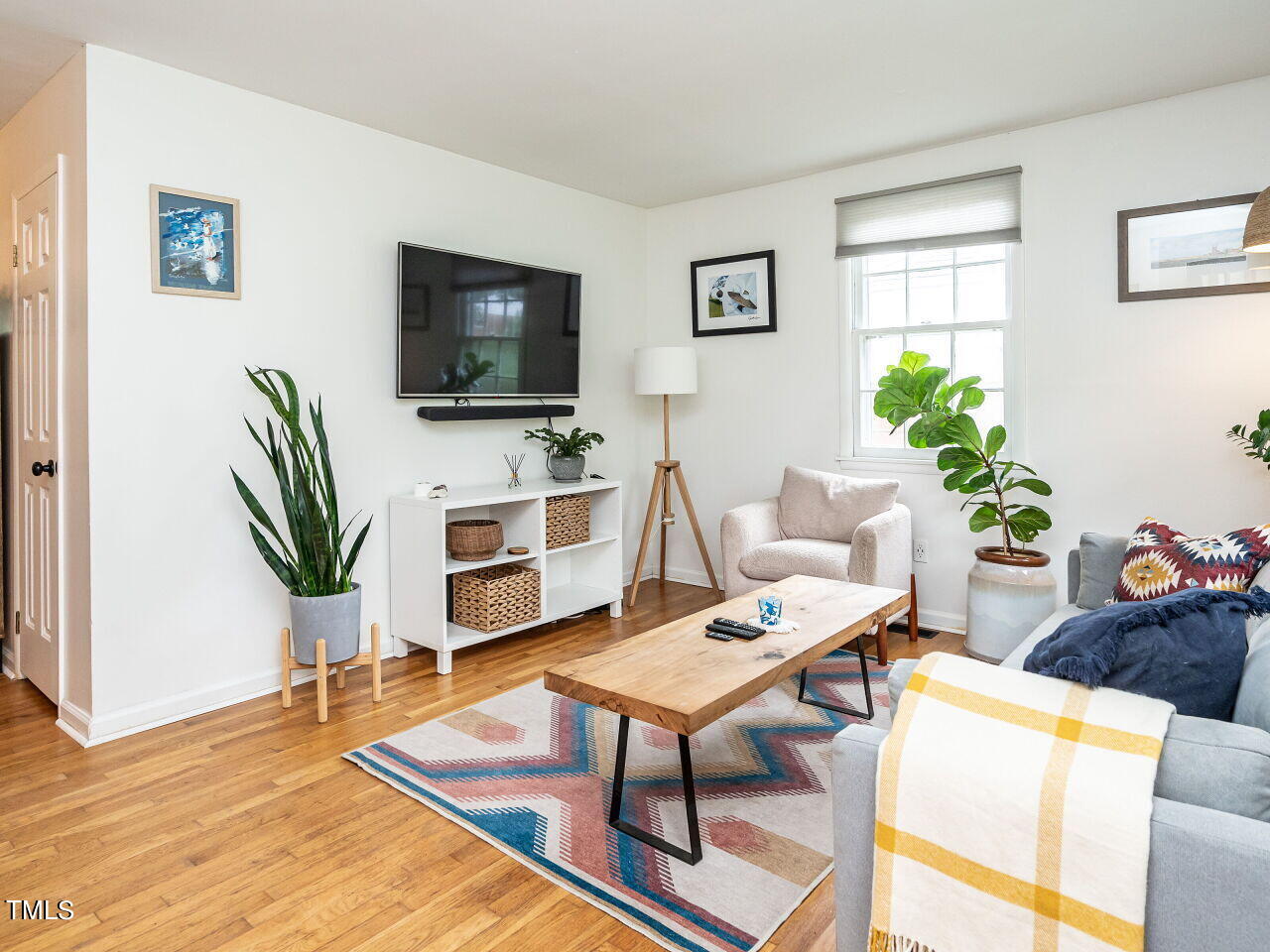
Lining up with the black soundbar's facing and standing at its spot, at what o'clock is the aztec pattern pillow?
The aztec pattern pillow is roughly at 12 o'clock from the black soundbar.

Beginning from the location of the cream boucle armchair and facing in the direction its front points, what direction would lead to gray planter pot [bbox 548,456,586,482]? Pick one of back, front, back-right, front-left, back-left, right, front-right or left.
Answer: front-right

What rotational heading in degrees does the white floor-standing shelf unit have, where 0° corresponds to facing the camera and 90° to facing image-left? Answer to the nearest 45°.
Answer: approximately 315°

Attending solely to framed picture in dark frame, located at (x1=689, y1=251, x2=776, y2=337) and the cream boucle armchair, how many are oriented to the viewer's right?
0

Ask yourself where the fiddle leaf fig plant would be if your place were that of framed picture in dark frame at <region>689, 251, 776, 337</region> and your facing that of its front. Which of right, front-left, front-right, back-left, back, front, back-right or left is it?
left

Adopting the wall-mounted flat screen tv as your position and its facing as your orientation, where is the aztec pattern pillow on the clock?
The aztec pattern pillow is roughly at 12 o'clock from the wall-mounted flat screen tv.

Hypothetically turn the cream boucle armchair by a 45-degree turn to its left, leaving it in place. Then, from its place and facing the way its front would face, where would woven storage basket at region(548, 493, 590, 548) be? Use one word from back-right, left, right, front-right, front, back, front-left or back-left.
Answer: right

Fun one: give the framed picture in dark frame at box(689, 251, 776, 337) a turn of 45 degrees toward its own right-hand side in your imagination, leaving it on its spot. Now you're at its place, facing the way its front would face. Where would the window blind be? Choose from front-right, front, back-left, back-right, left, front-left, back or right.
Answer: back-left

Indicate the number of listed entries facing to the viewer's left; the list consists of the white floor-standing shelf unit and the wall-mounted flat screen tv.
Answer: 0

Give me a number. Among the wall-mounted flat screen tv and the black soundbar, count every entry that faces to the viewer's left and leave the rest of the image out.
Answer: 0

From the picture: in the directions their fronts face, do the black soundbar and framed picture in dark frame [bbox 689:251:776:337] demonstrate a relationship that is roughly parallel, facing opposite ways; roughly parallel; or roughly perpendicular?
roughly perpendicular

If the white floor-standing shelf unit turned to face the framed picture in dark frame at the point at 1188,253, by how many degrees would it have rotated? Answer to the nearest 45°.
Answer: approximately 45° to its left

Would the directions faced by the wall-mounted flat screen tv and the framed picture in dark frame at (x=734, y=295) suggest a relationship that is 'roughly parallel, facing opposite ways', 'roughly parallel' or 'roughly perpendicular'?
roughly perpendicular

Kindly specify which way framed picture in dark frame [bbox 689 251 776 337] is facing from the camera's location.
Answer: facing the viewer and to the left of the viewer

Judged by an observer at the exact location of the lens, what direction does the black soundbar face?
facing the viewer and to the right of the viewer

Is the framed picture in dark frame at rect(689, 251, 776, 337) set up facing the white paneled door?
yes

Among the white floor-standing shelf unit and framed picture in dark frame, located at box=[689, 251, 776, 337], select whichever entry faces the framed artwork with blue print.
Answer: the framed picture in dark frame

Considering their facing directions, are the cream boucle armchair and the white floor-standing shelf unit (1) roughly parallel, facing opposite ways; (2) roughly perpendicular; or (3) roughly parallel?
roughly perpendicular

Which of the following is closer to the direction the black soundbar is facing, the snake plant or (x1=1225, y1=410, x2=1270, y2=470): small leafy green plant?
the small leafy green plant
